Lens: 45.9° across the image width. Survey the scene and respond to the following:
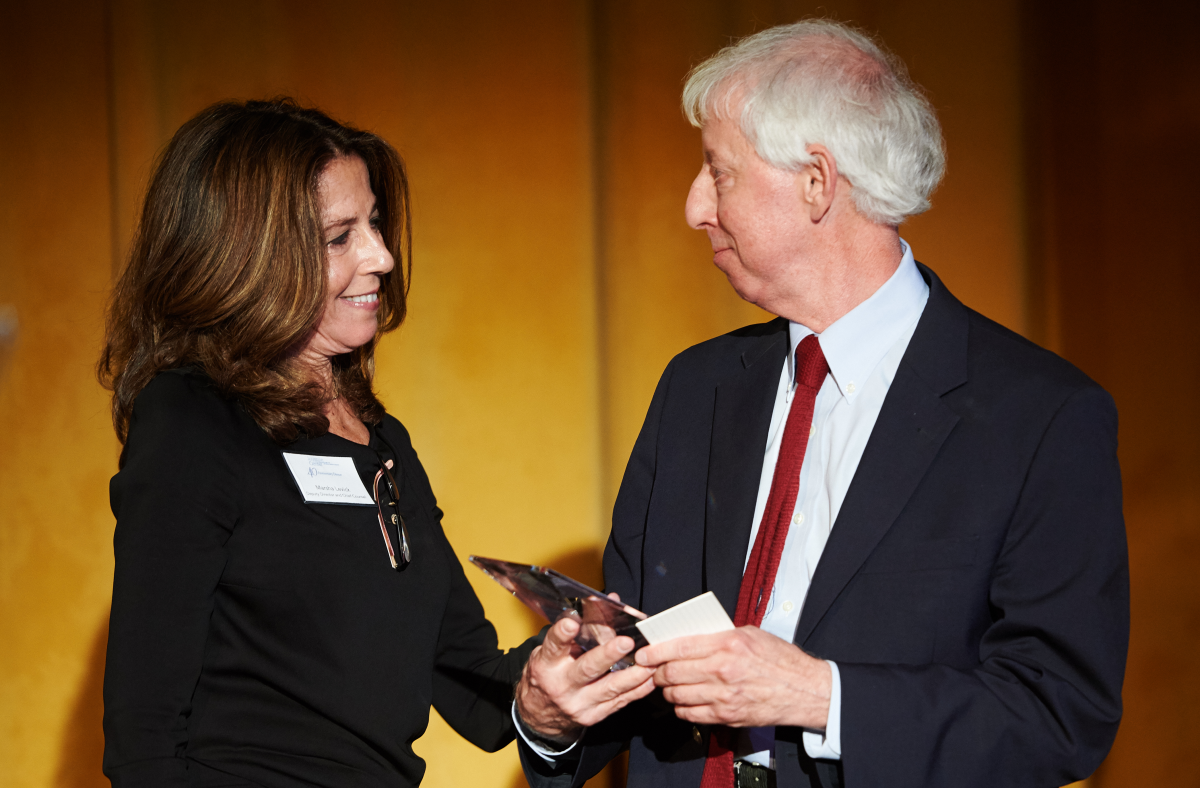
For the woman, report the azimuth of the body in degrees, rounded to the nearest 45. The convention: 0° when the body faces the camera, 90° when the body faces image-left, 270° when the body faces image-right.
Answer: approximately 315°

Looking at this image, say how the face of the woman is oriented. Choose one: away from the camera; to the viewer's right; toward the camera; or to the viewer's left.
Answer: to the viewer's right

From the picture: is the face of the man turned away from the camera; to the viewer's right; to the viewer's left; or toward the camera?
to the viewer's left

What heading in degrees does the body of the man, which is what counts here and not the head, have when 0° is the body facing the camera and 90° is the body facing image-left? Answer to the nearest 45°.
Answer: approximately 45°

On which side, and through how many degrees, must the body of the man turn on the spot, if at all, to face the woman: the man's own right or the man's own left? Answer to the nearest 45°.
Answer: approximately 45° to the man's own right

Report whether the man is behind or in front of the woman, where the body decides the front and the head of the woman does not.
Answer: in front
